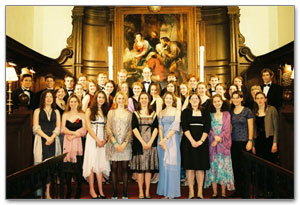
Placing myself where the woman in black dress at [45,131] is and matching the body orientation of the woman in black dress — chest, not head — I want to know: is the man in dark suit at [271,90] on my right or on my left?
on my left

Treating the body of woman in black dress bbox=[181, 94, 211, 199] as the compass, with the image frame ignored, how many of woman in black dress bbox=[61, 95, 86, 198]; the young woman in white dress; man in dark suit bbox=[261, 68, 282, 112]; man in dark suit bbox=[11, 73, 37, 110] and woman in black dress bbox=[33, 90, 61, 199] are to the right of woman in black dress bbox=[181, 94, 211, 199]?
4

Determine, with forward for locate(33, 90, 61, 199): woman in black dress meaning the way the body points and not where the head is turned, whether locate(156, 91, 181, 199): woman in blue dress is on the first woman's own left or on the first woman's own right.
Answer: on the first woman's own left

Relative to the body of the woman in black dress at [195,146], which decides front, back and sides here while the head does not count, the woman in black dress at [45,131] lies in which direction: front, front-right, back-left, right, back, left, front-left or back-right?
right

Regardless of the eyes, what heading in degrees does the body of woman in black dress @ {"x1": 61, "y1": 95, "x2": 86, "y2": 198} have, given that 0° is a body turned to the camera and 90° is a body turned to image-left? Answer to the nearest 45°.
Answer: approximately 0°

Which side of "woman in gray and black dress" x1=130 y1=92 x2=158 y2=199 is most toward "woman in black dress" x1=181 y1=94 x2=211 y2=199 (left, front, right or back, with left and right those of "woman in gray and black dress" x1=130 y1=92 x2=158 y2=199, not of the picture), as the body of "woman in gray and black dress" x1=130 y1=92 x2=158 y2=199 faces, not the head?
left

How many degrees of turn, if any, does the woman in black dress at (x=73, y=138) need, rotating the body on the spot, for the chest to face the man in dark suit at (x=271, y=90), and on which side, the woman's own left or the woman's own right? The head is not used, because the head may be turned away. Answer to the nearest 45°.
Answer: approximately 90° to the woman's own left

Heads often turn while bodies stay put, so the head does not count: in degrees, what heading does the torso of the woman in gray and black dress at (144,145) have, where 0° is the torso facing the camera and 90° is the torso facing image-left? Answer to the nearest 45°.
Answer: approximately 0°
